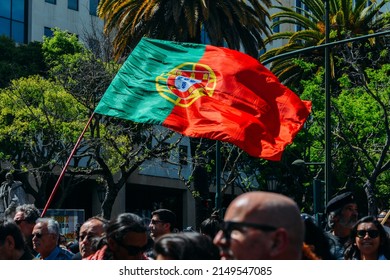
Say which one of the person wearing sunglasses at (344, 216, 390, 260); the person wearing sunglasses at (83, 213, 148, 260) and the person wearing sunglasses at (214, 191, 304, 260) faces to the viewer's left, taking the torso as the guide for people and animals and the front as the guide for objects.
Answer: the person wearing sunglasses at (214, 191, 304, 260)

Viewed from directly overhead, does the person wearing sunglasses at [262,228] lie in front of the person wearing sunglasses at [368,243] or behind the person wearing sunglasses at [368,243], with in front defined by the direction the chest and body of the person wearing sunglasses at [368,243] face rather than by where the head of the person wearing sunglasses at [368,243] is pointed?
in front

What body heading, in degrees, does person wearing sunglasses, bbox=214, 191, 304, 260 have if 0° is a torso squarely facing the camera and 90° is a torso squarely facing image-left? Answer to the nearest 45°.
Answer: approximately 90°

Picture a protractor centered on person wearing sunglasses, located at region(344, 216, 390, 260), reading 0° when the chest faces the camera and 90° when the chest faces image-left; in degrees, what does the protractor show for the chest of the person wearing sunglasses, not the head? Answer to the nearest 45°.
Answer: approximately 0°

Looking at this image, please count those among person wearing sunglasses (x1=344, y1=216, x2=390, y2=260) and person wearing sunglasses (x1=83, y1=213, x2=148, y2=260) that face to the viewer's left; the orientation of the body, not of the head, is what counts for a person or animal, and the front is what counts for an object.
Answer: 0
